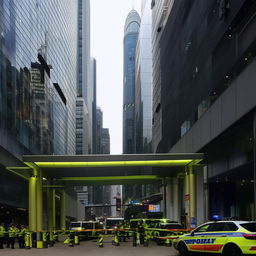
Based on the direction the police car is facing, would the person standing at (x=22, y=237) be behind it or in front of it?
in front

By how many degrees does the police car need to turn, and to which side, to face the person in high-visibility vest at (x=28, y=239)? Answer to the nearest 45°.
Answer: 0° — it already faces them

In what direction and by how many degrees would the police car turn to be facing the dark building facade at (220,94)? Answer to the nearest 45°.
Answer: approximately 45° to its right

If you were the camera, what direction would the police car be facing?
facing away from the viewer and to the left of the viewer

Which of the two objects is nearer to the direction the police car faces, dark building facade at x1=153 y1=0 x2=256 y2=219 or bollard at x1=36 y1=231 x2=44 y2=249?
the bollard

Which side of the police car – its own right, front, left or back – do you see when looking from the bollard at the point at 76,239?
front

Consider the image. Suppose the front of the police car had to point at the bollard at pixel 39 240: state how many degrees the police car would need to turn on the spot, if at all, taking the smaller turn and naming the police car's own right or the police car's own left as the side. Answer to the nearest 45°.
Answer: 0° — it already faces it

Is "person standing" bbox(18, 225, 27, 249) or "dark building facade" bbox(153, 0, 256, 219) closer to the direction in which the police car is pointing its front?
the person standing
